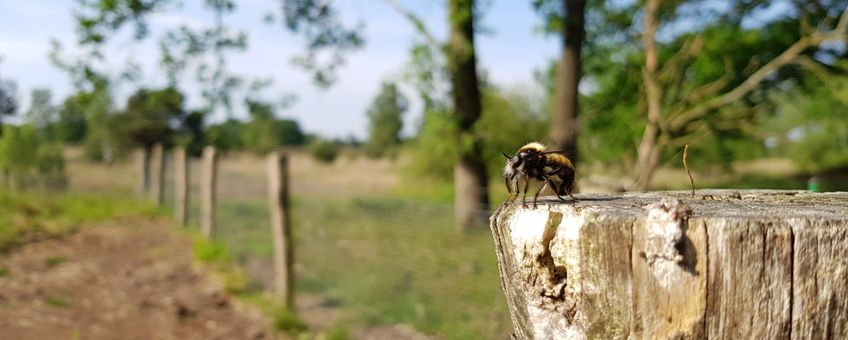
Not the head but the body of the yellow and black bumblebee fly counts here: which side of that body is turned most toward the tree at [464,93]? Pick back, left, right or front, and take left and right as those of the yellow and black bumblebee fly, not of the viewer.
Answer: right

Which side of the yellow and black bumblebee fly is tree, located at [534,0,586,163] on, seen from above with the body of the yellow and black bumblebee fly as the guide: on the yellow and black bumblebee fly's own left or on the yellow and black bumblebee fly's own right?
on the yellow and black bumblebee fly's own right

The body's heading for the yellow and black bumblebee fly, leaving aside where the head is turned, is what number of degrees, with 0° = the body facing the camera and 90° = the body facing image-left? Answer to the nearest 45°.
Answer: approximately 90°

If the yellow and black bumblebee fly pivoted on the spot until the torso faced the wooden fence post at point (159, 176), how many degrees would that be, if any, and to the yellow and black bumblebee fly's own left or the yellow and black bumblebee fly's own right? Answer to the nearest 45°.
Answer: approximately 45° to the yellow and black bumblebee fly's own right

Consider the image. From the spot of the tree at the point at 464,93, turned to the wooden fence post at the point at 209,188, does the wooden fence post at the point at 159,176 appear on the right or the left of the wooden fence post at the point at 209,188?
right

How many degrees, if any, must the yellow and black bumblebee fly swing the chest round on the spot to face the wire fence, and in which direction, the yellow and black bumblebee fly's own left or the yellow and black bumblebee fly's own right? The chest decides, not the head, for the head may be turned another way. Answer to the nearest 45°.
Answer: approximately 90° to the yellow and black bumblebee fly's own right

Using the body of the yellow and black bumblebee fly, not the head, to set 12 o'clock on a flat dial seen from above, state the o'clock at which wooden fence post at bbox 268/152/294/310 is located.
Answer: The wooden fence post is roughly at 2 o'clock from the yellow and black bumblebee fly.

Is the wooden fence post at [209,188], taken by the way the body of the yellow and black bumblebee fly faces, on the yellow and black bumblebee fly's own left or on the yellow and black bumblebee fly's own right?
on the yellow and black bumblebee fly's own right
